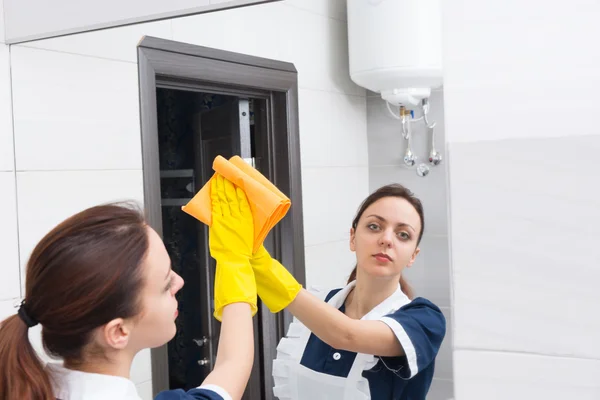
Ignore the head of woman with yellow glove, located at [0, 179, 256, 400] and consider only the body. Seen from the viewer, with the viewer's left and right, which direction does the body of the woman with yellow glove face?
facing away from the viewer and to the right of the viewer

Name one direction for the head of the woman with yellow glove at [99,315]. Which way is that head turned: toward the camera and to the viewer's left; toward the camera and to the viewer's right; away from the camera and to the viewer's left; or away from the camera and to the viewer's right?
away from the camera and to the viewer's right
